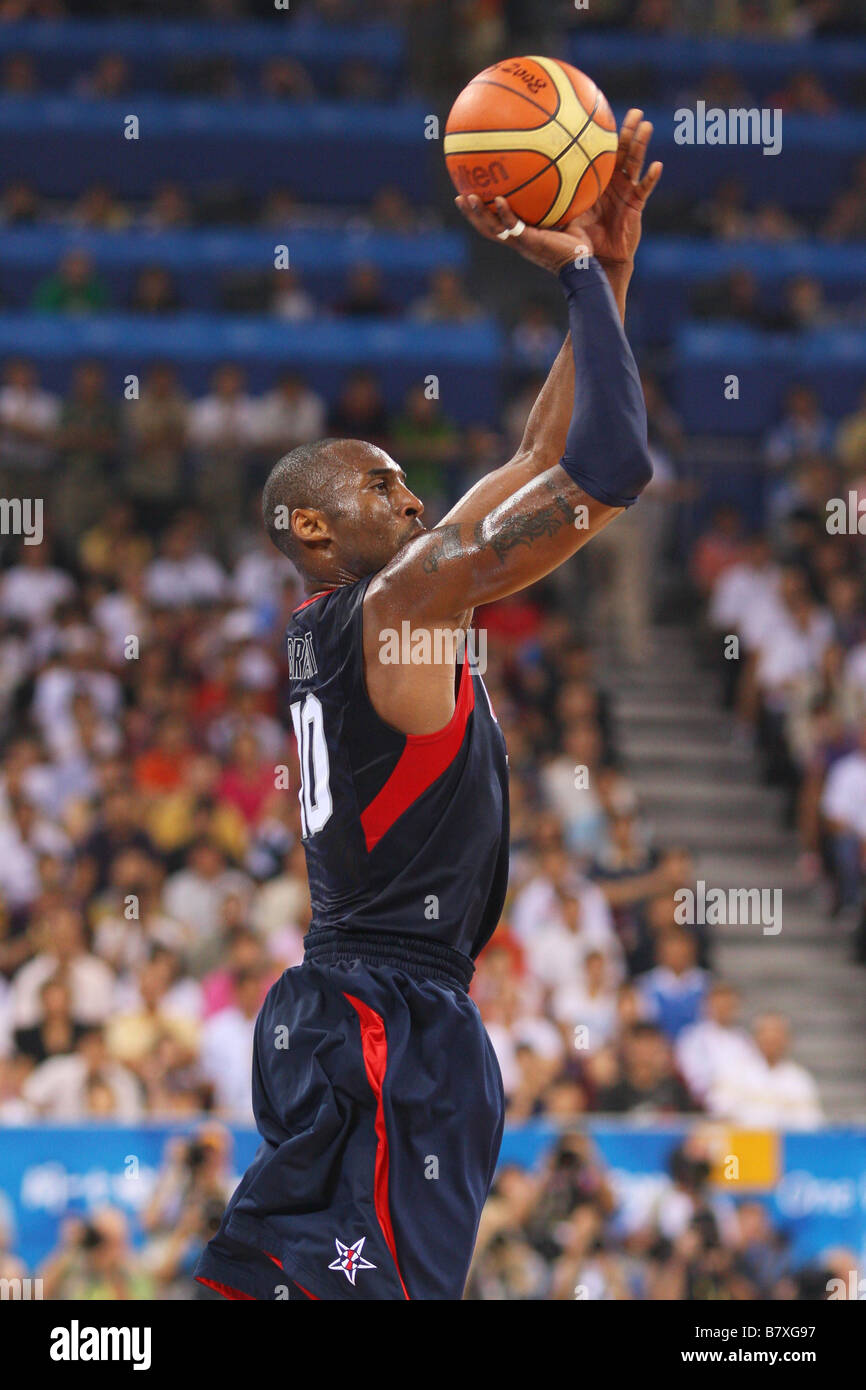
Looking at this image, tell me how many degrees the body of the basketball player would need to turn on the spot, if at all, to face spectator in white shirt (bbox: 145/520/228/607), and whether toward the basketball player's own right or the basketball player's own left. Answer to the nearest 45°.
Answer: approximately 90° to the basketball player's own left

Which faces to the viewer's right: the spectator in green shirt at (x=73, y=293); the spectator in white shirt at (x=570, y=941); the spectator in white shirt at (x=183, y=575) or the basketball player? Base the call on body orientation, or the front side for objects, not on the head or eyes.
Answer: the basketball player

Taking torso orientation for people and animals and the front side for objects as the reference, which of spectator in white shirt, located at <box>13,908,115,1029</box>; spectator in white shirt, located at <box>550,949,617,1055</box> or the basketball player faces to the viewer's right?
the basketball player

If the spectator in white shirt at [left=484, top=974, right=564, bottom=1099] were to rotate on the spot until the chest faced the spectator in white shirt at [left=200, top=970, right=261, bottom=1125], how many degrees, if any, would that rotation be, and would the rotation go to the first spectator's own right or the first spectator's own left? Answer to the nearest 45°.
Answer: approximately 90° to the first spectator's own right

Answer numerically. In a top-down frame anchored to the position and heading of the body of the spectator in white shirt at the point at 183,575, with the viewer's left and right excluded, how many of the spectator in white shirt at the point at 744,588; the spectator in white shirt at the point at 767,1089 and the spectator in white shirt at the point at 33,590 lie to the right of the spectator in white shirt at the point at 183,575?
1
